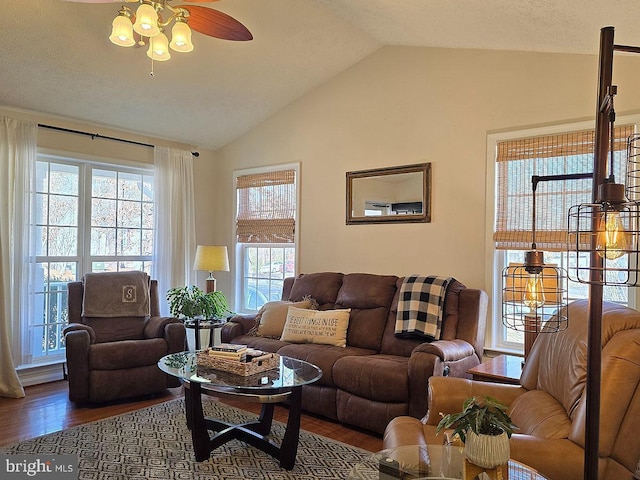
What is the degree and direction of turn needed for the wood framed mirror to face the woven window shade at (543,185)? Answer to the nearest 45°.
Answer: approximately 90° to its left

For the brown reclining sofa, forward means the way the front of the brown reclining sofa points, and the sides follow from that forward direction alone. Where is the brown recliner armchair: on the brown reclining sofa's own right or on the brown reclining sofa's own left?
on the brown reclining sofa's own right

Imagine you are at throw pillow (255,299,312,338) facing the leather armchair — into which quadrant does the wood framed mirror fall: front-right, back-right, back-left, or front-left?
front-left

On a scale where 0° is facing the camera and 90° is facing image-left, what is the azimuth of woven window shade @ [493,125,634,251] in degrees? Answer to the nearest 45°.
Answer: approximately 45°

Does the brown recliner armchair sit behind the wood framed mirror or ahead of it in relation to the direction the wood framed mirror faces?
ahead

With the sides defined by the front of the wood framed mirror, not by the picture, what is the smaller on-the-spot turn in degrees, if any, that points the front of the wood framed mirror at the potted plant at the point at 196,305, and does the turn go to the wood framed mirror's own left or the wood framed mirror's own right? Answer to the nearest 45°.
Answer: approximately 45° to the wood framed mirror's own right

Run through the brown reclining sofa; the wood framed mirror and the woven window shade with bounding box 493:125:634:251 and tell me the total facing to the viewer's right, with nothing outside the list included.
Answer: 0

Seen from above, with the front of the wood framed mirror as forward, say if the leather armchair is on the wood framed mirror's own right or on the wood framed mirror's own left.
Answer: on the wood framed mirror's own left

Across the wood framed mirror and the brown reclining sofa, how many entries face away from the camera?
0

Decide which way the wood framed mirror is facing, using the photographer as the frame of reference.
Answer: facing the viewer and to the left of the viewer

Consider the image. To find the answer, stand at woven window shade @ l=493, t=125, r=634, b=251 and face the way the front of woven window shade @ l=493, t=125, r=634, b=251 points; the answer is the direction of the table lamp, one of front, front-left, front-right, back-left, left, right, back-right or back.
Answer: front-right

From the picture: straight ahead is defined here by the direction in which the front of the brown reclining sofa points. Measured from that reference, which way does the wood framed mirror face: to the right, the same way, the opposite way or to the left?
the same way

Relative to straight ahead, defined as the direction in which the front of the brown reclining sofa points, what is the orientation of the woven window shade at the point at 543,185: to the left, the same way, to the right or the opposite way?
the same way

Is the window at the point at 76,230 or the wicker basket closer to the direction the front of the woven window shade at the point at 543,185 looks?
the wicker basket

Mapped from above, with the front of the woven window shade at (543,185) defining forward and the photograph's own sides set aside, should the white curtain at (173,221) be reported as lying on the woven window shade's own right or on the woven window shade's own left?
on the woven window shade's own right

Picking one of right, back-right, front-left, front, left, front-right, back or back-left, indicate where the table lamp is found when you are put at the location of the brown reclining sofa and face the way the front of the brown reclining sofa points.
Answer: right
